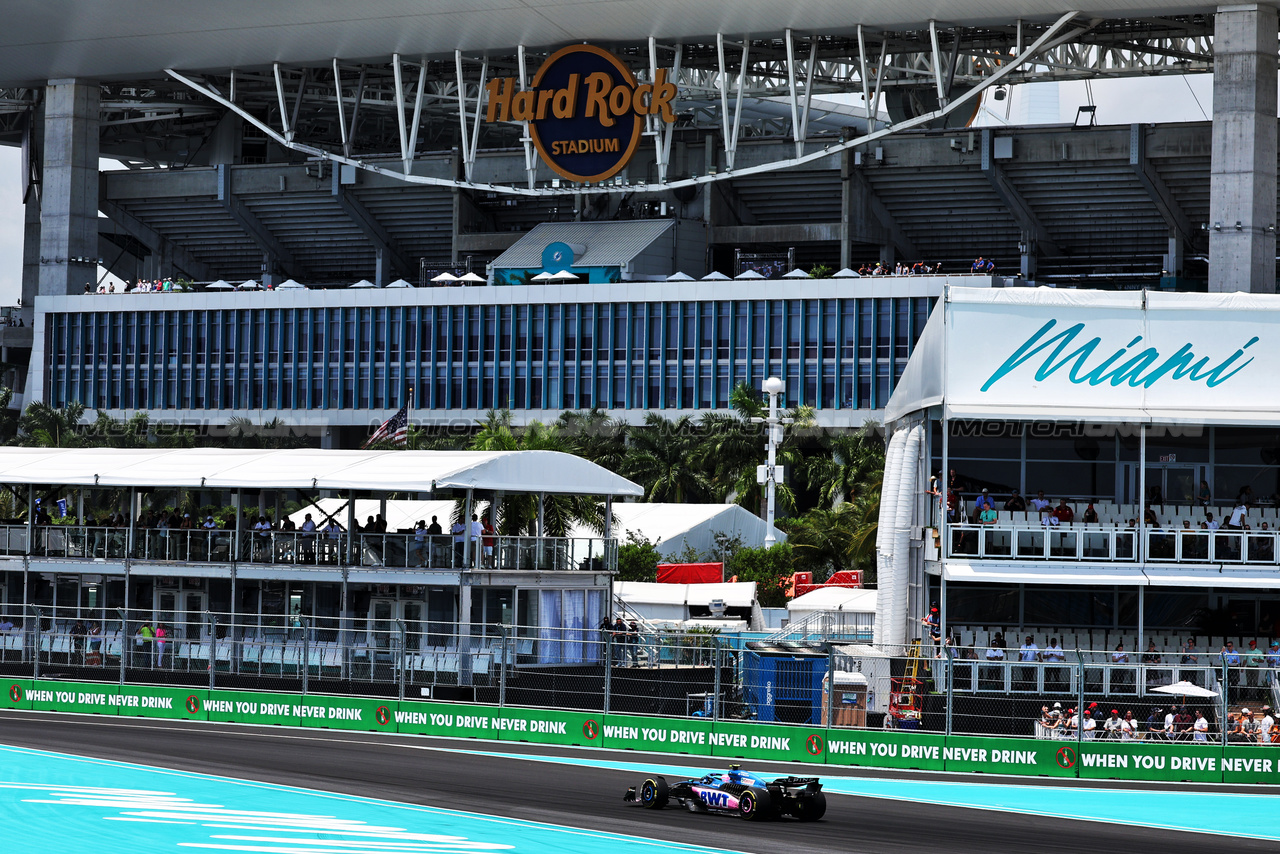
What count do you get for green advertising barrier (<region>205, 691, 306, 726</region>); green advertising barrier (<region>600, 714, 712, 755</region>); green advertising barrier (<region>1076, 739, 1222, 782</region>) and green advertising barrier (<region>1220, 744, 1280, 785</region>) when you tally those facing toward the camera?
4

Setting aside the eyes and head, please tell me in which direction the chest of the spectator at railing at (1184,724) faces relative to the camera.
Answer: toward the camera

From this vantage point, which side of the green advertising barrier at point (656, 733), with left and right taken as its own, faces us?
front

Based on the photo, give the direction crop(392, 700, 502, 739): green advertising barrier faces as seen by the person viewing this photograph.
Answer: facing the viewer

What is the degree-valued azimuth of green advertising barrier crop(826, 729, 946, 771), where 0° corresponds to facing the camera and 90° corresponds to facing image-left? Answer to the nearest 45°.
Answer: approximately 0°

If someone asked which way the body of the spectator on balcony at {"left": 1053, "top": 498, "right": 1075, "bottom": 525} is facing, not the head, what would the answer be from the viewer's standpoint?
toward the camera

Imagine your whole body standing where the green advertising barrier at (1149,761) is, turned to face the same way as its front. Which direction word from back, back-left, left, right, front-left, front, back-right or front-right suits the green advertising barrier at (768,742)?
right

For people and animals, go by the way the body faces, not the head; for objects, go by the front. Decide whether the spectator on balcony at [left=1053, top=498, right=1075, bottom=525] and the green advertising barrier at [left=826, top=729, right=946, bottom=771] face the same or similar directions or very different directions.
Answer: same or similar directions

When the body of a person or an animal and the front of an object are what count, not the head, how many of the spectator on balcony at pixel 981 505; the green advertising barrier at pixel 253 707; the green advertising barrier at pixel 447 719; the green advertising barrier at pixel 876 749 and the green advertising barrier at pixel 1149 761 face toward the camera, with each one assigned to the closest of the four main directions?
5
